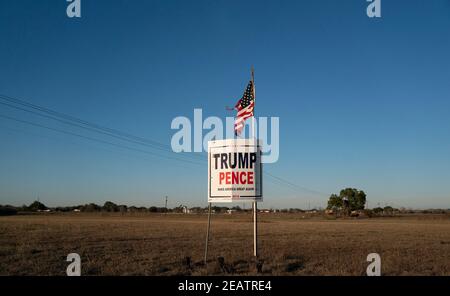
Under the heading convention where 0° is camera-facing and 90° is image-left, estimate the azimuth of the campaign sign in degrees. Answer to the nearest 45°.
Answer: approximately 0°
